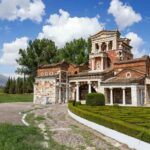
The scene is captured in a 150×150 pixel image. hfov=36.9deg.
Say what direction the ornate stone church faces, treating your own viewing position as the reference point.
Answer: facing the viewer and to the left of the viewer

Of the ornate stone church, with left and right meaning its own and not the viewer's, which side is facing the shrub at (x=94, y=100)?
front

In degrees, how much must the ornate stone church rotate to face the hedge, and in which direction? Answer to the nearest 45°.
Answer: approximately 45° to its left
